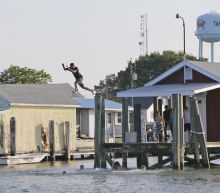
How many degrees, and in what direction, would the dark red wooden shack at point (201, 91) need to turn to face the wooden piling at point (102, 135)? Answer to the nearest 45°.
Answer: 0° — it already faces it

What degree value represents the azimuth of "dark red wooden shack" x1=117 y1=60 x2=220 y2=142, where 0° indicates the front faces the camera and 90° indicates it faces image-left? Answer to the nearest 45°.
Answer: approximately 45°

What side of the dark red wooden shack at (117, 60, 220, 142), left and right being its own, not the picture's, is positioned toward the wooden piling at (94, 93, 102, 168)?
front
